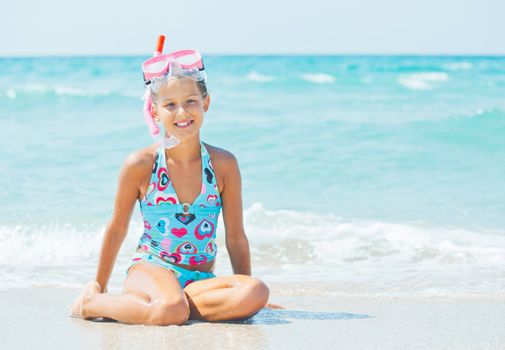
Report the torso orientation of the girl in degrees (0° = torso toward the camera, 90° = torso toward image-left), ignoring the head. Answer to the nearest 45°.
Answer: approximately 0°
